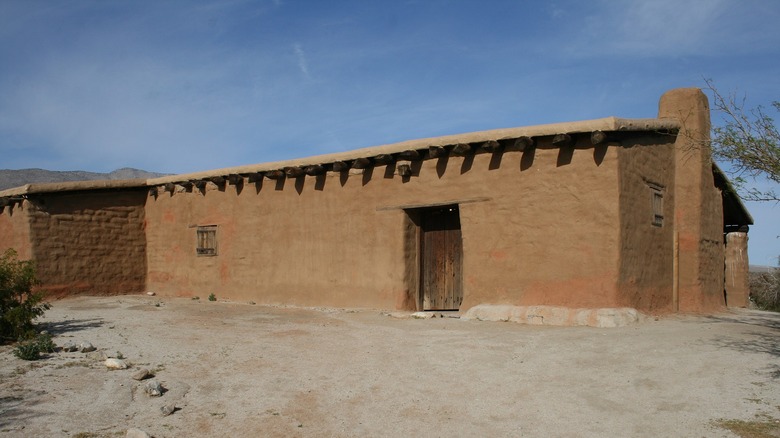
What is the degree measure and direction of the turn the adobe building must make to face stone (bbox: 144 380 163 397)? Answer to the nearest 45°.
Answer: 0° — it already faces it

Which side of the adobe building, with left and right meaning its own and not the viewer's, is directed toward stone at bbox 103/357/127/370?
front

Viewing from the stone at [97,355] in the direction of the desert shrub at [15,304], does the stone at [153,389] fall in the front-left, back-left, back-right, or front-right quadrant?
back-left

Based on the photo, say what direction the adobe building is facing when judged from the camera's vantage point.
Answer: facing the viewer and to the left of the viewer

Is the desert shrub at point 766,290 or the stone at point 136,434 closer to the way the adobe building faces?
the stone

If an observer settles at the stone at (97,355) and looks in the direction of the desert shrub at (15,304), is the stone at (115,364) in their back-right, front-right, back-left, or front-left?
back-left

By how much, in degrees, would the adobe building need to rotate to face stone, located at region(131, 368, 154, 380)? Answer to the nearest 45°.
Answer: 0° — it already faces it

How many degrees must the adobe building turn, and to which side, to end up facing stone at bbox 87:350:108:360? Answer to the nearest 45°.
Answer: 0° — it already faces it

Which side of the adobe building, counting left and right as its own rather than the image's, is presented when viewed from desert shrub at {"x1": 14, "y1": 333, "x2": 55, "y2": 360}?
front

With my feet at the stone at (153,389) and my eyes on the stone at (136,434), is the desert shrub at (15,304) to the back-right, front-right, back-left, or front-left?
back-right
